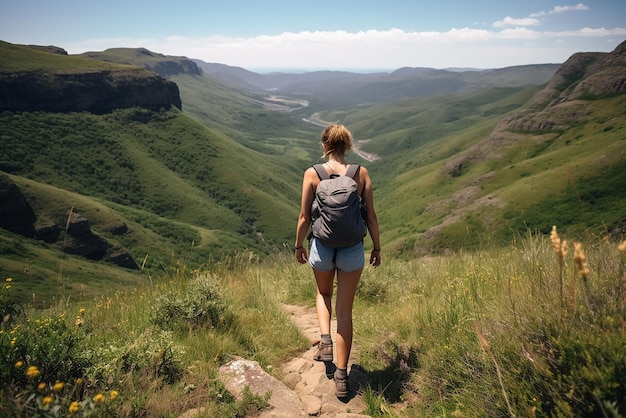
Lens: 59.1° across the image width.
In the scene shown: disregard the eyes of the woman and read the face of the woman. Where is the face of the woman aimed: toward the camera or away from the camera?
away from the camera

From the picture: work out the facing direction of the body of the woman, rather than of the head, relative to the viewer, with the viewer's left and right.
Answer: facing away from the viewer

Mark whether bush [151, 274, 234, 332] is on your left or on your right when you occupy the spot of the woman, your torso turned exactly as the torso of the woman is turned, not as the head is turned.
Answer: on your left
